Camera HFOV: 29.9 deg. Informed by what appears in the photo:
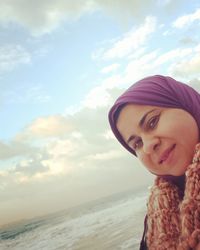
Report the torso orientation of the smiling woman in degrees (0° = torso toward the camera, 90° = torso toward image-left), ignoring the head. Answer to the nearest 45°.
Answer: approximately 45°
